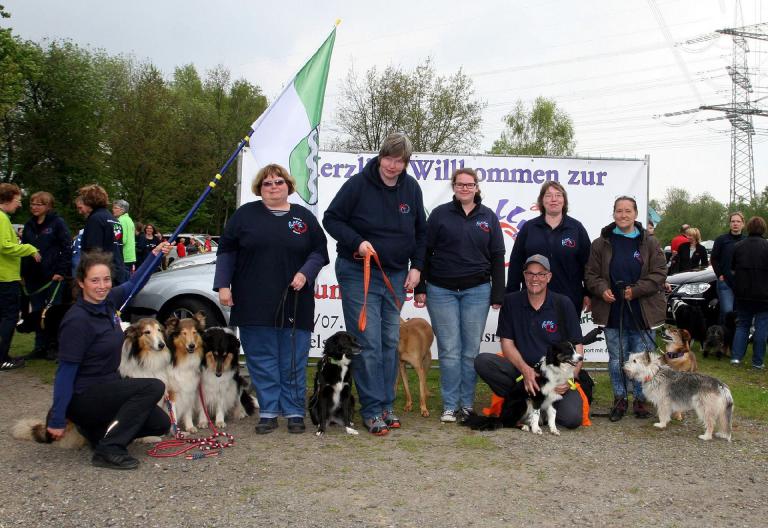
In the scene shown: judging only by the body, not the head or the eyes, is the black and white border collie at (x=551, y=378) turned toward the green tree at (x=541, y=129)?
no

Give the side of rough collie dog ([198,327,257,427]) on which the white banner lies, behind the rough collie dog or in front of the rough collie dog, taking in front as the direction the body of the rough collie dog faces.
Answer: behind

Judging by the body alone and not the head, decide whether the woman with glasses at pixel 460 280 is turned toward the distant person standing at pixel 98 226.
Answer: no

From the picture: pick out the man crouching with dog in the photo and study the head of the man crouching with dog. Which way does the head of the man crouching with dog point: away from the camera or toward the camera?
toward the camera

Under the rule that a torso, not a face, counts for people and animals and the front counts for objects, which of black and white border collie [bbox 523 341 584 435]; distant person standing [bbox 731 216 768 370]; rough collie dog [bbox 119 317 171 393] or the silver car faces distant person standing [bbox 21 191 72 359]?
the silver car

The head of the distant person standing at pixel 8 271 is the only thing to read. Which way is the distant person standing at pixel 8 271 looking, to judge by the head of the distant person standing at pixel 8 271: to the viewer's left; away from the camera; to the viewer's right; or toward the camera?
to the viewer's right

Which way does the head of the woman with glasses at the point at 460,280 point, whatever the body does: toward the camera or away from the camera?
toward the camera

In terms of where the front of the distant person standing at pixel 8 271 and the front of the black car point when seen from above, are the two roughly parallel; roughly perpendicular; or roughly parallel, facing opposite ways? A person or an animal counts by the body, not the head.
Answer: roughly parallel, facing opposite ways

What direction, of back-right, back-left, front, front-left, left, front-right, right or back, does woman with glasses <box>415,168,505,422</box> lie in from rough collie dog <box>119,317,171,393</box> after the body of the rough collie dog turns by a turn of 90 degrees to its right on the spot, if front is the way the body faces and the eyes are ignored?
back-left

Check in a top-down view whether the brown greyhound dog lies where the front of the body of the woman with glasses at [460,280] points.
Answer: no

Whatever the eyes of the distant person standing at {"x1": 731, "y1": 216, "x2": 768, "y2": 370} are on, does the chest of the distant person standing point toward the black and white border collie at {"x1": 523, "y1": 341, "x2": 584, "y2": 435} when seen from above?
no

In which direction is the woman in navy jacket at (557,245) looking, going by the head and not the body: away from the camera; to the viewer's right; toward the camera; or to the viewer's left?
toward the camera

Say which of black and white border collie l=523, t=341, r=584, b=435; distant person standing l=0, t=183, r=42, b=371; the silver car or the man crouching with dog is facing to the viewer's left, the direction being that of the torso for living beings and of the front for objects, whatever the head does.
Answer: the silver car

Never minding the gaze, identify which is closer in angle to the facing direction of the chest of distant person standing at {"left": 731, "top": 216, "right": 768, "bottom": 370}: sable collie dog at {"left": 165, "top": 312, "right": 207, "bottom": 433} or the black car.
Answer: the black car

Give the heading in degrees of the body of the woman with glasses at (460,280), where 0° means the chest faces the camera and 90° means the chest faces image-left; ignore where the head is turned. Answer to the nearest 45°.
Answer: approximately 0°

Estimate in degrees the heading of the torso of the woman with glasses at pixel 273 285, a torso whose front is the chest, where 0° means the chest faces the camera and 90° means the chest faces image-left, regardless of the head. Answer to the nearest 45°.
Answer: approximately 0°

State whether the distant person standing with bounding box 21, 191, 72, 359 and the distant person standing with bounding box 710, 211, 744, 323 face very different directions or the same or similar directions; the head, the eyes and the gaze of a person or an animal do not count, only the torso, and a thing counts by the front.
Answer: same or similar directions
